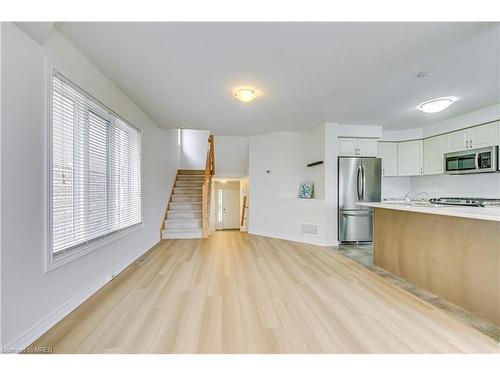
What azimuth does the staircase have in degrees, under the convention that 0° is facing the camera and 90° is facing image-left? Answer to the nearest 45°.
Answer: approximately 0°

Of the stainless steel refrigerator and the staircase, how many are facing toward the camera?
2

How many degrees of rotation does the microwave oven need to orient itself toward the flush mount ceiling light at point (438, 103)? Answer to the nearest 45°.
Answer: approximately 45° to its left

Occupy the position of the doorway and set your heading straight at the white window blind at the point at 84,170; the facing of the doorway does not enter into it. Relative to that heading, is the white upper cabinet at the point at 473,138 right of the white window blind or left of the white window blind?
left

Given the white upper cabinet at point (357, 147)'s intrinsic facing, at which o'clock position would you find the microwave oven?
The microwave oven is roughly at 9 o'clock from the white upper cabinet.

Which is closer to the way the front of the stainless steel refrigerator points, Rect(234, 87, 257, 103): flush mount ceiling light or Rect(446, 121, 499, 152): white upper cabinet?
the flush mount ceiling light

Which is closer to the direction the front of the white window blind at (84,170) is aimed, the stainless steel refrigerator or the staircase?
the stainless steel refrigerator

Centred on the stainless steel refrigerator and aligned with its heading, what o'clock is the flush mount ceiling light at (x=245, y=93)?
The flush mount ceiling light is roughly at 1 o'clock from the stainless steel refrigerator.

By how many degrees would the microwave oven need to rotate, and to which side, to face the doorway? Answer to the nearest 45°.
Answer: approximately 45° to its right

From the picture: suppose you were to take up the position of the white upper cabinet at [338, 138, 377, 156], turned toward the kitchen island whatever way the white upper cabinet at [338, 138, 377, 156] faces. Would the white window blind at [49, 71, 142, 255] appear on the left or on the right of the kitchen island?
right
